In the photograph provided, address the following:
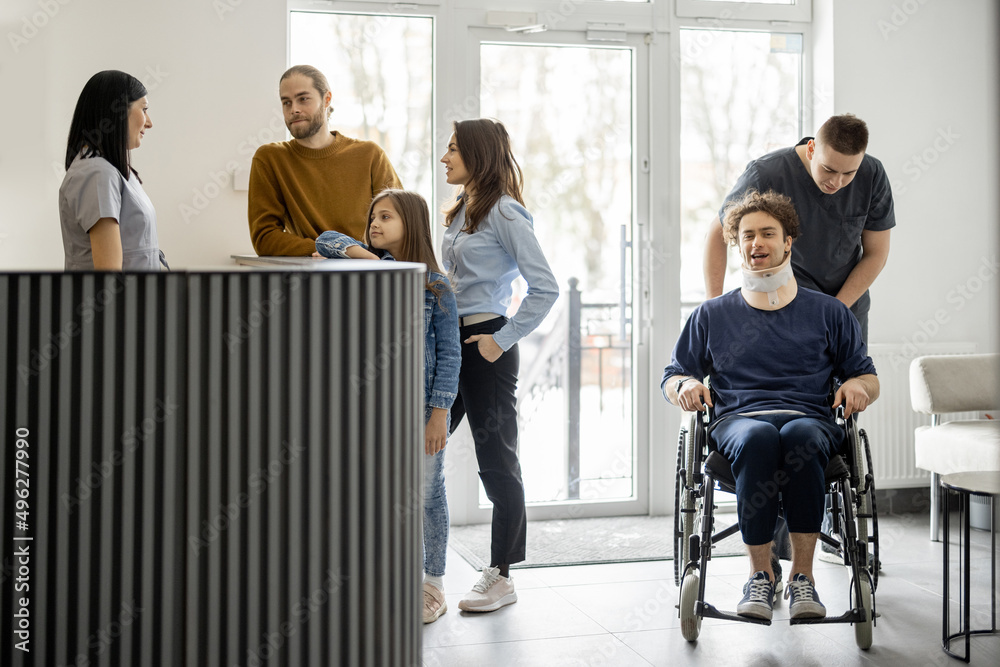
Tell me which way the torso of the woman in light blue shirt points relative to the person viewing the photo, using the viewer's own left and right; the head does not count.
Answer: facing to the left of the viewer

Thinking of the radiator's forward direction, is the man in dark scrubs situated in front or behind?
in front

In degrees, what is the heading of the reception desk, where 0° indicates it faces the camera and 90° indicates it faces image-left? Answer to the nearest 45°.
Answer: approximately 0°

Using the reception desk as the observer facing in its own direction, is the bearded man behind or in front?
behind

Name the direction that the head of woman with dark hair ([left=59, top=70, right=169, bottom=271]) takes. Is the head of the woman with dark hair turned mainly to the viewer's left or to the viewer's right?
to the viewer's right

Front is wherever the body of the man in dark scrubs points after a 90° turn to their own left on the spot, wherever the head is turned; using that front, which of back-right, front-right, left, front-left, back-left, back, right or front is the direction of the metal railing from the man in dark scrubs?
back-left

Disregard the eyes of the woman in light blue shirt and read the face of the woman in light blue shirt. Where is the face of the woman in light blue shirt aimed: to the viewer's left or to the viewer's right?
to the viewer's left

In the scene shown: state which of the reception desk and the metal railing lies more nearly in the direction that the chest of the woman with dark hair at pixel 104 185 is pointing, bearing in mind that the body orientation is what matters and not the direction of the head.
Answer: the metal railing

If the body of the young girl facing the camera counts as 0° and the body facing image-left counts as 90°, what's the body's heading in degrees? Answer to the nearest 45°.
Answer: approximately 45°
